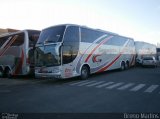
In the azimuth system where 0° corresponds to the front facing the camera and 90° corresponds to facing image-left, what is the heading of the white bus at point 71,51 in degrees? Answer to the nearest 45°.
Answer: approximately 45°

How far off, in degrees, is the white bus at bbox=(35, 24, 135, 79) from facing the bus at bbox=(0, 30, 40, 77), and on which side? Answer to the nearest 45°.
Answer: approximately 90° to its right

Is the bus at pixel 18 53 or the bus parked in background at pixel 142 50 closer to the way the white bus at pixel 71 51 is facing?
the bus

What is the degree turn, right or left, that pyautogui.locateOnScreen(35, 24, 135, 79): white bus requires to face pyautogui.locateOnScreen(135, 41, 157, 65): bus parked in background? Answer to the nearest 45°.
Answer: approximately 180°
